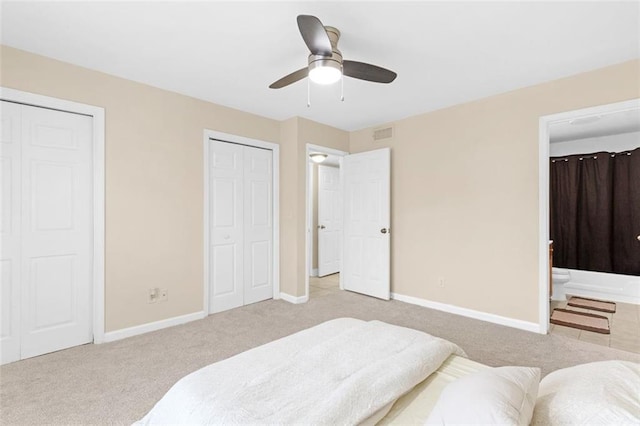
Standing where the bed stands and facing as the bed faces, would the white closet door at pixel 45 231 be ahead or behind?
ahead

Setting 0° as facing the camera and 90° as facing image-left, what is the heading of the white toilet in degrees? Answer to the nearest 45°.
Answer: approximately 270°

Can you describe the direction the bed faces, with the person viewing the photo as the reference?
facing away from the viewer and to the left of the viewer

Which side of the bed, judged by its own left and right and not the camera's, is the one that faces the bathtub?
right

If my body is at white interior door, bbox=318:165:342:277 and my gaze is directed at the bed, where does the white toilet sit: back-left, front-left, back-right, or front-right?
front-left

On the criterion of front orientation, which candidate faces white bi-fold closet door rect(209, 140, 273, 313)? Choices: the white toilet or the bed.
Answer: the bed

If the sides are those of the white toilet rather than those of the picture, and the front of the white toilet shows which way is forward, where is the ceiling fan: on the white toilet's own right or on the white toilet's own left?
on the white toilet's own right

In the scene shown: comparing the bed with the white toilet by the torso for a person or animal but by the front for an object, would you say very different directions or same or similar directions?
very different directions

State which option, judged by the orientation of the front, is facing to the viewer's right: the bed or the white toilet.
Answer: the white toilet

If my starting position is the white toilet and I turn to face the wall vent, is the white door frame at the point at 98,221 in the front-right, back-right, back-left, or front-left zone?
front-left

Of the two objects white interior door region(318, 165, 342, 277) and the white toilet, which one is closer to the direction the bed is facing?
the white interior door

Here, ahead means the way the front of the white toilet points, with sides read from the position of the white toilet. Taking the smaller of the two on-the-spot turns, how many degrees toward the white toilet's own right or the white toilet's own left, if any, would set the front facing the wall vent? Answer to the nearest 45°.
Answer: approximately 135° to the white toilet's own right

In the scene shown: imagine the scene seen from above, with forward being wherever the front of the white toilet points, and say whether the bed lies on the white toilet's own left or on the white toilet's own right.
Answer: on the white toilet's own right

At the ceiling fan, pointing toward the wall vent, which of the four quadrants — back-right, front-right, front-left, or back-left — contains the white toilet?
front-right
